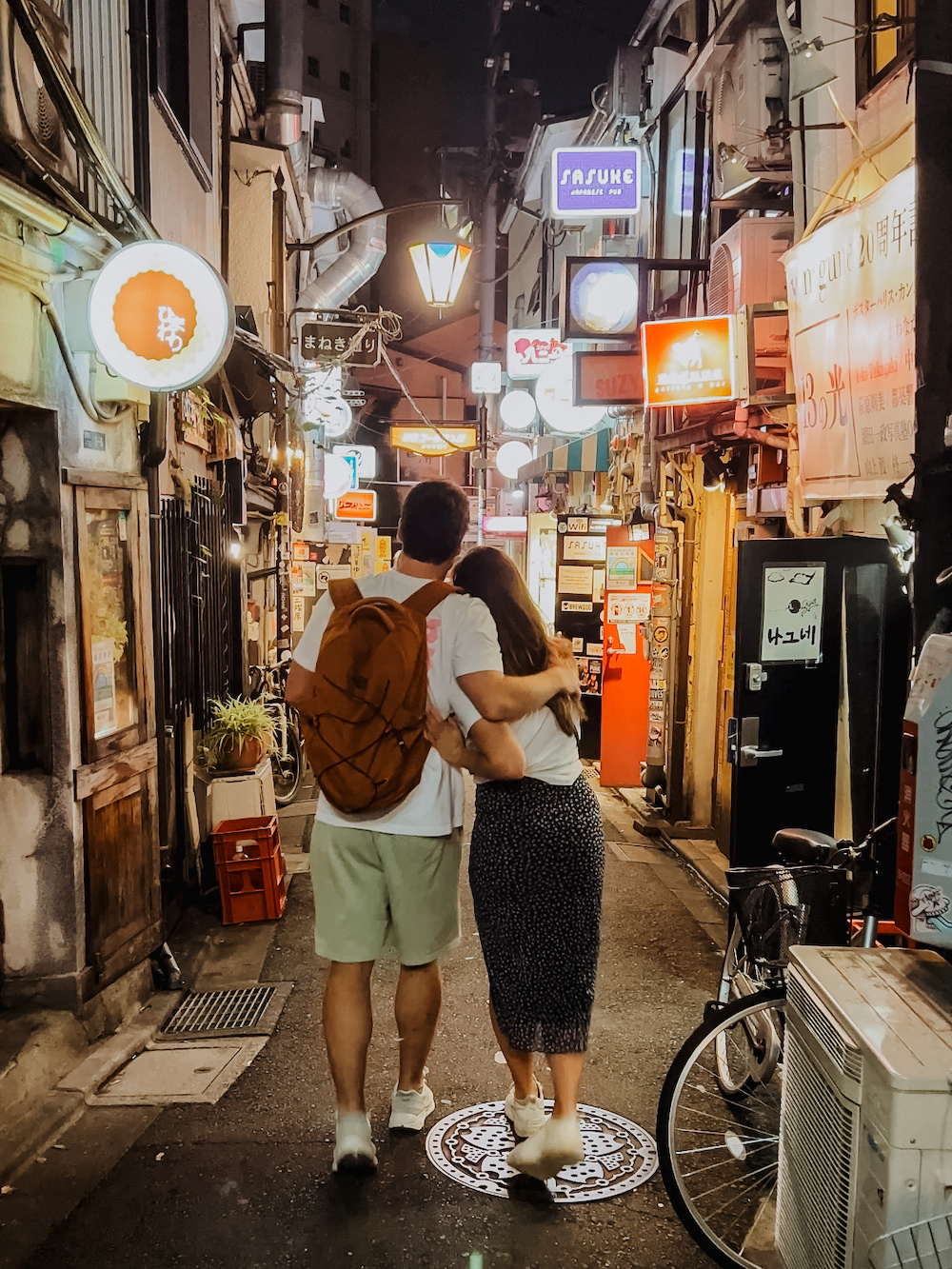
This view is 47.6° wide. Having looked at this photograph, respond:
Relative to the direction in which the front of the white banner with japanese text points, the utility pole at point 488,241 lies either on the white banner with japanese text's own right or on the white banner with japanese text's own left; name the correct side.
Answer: on the white banner with japanese text's own right

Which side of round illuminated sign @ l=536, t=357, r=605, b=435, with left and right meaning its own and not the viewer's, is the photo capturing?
front

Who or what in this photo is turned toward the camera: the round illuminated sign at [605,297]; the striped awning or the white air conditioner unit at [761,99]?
the round illuminated sign

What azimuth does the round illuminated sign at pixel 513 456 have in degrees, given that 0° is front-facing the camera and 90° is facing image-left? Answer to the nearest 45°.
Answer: approximately 0°

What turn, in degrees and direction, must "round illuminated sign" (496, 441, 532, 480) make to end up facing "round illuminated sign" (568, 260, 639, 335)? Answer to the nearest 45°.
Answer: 0° — it already faces it

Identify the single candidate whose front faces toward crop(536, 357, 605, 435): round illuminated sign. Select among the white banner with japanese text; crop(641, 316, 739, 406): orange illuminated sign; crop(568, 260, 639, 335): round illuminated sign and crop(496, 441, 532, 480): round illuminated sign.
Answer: crop(496, 441, 532, 480): round illuminated sign

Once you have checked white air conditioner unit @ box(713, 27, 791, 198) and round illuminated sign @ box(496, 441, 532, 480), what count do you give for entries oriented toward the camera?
1

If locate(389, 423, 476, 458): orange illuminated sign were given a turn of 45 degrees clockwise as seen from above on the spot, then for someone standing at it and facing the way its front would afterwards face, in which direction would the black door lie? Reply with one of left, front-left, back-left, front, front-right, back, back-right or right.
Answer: front-left

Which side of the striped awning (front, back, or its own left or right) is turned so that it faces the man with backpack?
left

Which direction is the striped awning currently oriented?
to the viewer's left

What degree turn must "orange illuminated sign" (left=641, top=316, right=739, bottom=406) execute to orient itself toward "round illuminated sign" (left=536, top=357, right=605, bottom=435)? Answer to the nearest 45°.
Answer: approximately 180°

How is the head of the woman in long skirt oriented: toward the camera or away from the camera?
away from the camera

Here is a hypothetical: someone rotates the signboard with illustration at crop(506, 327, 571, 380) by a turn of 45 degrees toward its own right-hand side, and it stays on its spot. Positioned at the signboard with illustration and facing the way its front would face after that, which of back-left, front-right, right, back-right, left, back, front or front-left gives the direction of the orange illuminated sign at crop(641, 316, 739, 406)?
front-left

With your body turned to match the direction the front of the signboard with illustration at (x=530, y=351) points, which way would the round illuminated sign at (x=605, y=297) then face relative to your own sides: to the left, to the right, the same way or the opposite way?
the same way

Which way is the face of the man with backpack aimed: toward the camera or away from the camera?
away from the camera

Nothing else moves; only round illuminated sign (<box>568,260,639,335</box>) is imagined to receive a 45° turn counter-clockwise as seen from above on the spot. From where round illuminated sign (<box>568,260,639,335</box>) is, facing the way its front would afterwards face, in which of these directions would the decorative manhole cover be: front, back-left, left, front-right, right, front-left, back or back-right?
front-right

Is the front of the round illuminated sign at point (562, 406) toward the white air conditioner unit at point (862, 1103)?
yes

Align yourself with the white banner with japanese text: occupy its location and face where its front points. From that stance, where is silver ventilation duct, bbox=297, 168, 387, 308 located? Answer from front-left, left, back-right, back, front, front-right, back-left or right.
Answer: right
